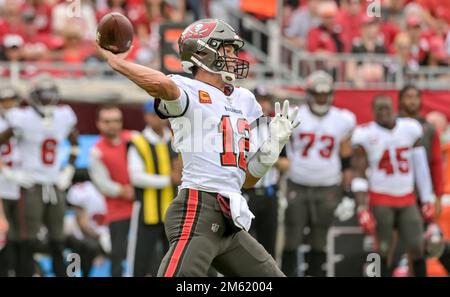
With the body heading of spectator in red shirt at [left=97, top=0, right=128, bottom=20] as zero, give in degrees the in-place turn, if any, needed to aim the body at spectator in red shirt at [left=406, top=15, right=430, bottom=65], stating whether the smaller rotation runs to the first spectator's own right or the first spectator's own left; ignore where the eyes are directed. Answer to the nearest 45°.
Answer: approximately 90° to the first spectator's own left

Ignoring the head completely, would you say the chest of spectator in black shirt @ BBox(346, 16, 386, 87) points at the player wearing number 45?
yes

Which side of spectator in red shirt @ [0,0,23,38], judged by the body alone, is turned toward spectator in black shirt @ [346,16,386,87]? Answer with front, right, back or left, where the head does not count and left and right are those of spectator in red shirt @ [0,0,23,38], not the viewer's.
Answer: left

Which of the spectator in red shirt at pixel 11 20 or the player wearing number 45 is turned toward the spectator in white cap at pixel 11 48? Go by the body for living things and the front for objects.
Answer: the spectator in red shirt at pixel 11 20

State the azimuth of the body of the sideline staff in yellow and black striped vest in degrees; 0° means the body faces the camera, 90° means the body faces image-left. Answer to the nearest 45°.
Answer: approximately 315°

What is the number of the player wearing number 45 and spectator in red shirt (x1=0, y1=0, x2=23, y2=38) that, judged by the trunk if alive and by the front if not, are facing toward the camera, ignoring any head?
2
